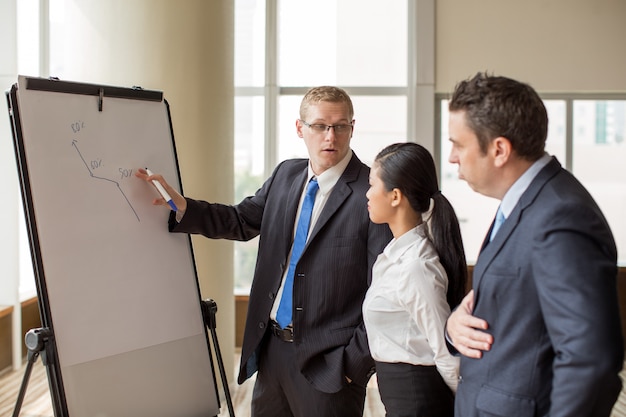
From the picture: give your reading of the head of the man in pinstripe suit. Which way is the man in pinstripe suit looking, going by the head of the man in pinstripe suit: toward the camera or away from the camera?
toward the camera

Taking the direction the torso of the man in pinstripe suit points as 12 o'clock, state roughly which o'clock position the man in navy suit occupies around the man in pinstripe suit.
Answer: The man in navy suit is roughly at 10 o'clock from the man in pinstripe suit.

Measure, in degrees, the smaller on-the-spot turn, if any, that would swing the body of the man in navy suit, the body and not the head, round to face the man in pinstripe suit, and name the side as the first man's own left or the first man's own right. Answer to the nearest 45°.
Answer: approximately 45° to the first man's own right

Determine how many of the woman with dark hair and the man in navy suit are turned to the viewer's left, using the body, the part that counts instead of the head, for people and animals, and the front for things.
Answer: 2

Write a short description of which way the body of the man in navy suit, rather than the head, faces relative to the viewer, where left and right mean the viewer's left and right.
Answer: facing to the left of the viewer

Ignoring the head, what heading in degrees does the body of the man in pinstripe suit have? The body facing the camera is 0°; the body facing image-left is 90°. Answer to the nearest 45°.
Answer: approximately 45°

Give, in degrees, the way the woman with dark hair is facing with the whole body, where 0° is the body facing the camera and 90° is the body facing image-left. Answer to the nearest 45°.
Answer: approximately 90°

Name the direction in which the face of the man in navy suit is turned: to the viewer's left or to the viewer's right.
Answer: to the viewer's left
